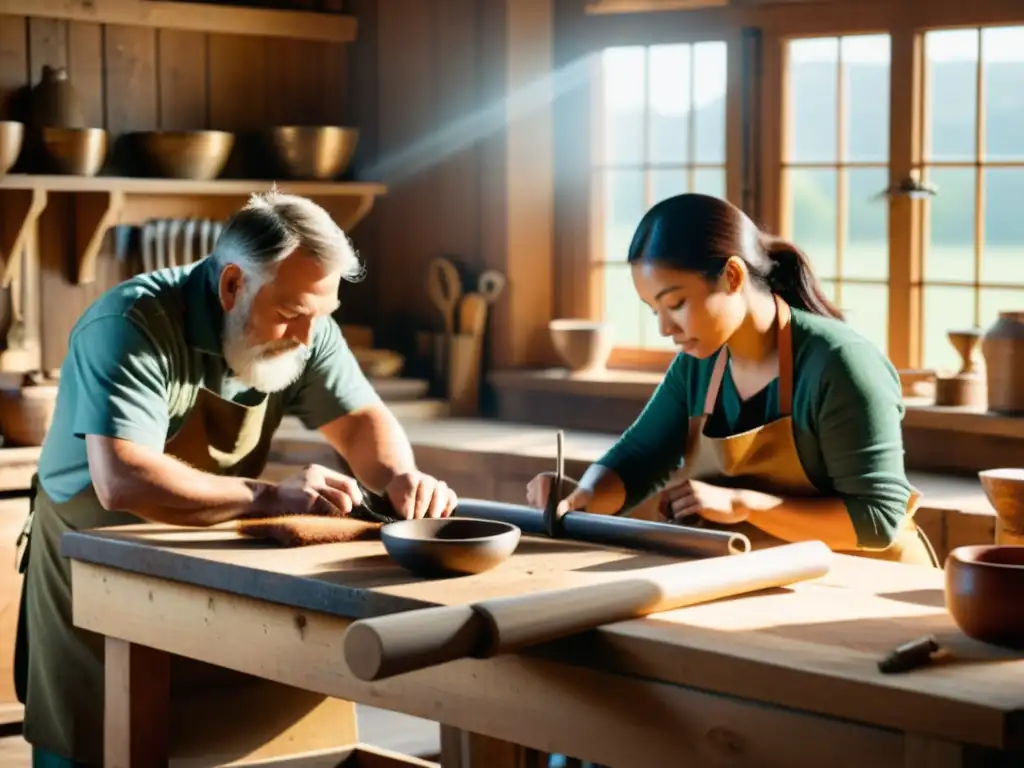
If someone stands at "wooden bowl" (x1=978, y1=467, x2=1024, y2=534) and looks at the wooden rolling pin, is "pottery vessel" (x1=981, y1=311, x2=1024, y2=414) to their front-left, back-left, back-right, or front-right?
back-right

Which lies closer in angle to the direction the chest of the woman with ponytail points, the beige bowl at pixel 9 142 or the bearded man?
the bearded man

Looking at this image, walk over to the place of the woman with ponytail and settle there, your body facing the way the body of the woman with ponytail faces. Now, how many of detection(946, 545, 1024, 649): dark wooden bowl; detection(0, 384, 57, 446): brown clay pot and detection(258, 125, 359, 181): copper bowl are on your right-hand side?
2

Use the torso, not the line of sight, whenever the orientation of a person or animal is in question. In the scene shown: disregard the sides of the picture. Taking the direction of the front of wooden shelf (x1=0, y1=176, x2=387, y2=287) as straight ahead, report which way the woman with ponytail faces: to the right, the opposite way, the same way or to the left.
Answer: to the right

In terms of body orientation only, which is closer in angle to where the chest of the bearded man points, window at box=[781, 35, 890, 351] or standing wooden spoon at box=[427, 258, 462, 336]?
the window

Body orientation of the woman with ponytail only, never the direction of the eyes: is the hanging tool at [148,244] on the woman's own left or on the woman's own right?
on the woman's own right

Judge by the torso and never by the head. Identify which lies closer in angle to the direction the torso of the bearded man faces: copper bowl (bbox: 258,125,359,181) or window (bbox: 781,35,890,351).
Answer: the window

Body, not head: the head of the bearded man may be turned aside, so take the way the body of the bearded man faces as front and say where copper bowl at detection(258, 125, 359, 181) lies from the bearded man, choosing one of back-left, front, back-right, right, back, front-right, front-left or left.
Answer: back-left

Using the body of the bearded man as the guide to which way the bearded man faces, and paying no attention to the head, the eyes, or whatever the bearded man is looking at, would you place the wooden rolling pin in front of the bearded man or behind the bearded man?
in front

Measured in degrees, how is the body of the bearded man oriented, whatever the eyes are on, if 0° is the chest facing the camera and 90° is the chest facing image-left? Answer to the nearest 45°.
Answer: approximately 315°

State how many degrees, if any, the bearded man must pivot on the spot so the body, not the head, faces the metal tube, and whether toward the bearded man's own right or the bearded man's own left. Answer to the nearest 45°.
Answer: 0° — they already face it

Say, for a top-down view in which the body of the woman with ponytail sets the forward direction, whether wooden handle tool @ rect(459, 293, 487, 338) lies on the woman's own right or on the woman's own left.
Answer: on the woman's own right

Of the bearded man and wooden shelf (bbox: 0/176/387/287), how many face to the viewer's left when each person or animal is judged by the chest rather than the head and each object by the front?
0

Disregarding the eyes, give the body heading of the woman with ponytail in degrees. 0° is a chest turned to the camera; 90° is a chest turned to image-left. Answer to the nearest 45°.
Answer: approximately 45°

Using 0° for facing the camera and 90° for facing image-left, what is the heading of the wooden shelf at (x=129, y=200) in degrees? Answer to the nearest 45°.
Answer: approximately 315°

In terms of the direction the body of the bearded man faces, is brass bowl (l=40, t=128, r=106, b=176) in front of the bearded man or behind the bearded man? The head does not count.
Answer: behind
